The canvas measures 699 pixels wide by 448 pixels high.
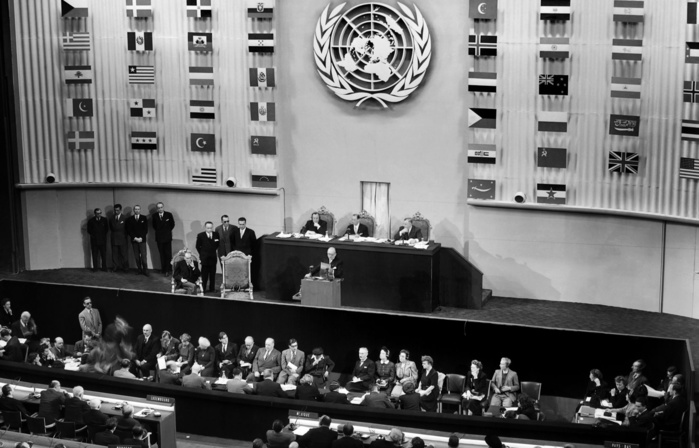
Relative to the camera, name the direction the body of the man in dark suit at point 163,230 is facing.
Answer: toward the camera

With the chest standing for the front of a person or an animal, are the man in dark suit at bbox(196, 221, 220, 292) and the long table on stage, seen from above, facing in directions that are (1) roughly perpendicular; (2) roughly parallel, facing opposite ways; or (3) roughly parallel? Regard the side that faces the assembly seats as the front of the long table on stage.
roughly parallel

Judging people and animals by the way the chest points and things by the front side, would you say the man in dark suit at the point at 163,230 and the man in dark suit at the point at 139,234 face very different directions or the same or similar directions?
same or similar directions

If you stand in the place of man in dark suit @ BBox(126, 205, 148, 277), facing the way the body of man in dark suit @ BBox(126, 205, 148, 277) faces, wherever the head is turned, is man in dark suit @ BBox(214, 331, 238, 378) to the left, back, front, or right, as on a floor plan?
front

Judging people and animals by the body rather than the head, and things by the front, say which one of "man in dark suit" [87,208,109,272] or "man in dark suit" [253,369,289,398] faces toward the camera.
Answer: "man in dark suit" [87,208,109,272]

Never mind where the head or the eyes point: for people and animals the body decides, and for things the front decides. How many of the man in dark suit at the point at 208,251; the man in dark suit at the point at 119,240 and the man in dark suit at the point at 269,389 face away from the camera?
1

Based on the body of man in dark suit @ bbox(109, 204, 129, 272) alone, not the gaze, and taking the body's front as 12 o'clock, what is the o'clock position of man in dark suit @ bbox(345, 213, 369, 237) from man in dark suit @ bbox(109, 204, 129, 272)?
man in dark suit @ bbox(345, 213, 369, 237) is roughly at 10 o'clock from man in dark suit @ bbox(109, 204, 129, 272).

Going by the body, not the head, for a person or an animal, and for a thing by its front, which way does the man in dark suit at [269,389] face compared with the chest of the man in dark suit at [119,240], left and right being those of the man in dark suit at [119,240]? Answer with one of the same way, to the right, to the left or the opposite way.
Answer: the opposite way

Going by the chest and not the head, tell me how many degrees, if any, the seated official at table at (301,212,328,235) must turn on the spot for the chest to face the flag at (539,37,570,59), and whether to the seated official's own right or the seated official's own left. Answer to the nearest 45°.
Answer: approximately 90° to the seated official's own left

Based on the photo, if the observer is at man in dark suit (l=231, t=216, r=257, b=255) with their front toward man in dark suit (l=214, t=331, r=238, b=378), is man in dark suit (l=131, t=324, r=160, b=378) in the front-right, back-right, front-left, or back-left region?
front-right

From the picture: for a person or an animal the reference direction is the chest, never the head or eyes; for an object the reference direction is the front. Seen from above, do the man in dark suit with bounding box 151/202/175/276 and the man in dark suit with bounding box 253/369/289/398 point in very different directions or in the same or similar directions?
very different directions

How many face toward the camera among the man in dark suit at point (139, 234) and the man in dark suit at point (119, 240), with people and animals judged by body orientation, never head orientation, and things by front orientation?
2

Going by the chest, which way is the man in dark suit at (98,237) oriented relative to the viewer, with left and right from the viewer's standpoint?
facing the viewer

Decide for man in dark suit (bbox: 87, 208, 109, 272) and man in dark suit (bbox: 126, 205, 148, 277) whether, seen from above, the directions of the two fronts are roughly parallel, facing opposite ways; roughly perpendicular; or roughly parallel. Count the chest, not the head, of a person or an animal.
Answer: roughly parallel

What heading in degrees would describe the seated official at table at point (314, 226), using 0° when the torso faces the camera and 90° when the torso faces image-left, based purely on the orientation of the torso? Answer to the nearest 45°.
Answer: approximately 0°

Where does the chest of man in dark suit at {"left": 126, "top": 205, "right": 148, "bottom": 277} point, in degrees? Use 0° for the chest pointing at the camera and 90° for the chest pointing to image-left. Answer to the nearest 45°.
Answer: approximately 0°

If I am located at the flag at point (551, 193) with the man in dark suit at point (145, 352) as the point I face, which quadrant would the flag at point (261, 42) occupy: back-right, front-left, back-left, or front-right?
front-right
